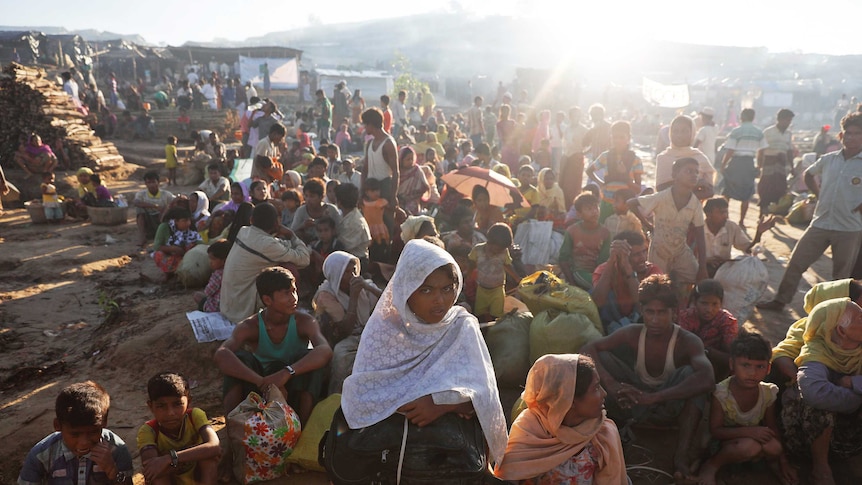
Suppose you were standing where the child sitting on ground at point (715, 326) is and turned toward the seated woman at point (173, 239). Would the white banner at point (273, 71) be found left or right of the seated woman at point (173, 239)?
right

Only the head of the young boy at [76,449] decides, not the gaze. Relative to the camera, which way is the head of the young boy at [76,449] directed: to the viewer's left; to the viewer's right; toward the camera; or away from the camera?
toward the camera

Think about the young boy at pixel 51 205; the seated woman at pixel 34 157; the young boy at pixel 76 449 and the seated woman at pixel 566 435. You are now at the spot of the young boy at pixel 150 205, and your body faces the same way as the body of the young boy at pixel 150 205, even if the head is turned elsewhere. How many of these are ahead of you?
2

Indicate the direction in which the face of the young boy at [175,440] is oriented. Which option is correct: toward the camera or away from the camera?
toward the camera

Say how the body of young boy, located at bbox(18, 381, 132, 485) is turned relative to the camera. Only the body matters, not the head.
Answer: toward the camera

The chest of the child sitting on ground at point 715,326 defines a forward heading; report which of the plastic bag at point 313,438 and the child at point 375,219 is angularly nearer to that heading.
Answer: the plastic bag

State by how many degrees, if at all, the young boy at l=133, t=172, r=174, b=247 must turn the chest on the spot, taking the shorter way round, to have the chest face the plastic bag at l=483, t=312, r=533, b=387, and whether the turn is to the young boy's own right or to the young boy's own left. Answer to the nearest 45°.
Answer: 0° — they already face it

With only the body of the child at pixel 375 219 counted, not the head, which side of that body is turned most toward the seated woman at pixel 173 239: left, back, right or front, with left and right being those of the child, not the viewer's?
right

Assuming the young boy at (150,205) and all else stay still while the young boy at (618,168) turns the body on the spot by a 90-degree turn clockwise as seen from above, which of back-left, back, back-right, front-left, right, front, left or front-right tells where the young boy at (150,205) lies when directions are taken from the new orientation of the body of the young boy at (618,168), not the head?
front

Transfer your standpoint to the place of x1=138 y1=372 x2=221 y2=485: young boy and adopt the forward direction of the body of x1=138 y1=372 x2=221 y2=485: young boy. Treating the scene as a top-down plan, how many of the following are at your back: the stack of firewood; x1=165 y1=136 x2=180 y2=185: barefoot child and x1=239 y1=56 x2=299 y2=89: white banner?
3

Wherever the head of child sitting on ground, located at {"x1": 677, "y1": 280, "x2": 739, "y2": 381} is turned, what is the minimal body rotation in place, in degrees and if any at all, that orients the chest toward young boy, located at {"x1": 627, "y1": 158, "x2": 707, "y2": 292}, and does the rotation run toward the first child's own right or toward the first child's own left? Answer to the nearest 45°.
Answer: approximately 180°

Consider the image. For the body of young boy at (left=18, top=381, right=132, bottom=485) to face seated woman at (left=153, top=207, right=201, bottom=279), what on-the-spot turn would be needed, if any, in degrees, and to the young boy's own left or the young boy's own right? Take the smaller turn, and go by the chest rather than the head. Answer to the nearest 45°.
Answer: approximately 180°

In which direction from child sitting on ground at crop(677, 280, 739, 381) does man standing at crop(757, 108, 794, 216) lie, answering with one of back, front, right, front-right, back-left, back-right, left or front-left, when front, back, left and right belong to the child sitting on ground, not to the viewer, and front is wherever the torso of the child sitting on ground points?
back

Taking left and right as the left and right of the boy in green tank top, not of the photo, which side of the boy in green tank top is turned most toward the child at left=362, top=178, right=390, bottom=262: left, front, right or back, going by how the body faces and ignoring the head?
back

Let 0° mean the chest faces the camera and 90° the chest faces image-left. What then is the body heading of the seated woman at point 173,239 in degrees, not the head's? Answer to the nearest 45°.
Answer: approximately 315°

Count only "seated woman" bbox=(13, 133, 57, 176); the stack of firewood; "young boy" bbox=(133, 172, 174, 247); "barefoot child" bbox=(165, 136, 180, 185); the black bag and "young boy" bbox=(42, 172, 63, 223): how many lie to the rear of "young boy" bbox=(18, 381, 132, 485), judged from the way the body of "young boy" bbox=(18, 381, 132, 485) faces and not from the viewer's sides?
5

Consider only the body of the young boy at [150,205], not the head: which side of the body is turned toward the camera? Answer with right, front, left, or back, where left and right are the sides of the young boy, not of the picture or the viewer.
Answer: front

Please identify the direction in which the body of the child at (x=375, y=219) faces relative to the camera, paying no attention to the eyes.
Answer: toward the camera
